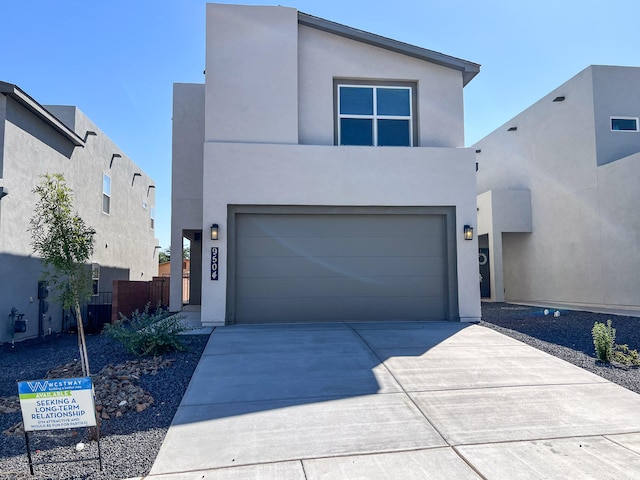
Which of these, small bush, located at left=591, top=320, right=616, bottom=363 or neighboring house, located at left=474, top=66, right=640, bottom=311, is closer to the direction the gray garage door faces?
the small bush

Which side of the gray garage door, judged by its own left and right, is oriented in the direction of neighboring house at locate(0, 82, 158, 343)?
right

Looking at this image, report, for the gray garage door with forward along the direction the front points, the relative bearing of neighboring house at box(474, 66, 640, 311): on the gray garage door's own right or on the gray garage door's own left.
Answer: on the gray garage door's own left

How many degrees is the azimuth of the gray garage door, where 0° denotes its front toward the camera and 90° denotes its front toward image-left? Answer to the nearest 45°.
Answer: approximately 0°

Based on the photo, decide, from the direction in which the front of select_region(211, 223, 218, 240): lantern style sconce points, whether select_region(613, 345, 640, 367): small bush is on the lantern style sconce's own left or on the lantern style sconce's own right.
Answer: on the lantern style sconce's own left

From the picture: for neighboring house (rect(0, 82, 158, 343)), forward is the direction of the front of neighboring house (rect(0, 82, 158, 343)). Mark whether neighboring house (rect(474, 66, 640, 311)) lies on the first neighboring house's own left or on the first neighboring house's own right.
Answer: on the first neighboring house's own left

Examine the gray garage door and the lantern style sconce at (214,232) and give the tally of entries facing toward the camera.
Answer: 2

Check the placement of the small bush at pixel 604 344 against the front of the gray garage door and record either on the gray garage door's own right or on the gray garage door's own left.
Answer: on the gray garage door's own left

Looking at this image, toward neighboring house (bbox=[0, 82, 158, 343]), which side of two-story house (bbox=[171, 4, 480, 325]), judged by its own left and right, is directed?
right

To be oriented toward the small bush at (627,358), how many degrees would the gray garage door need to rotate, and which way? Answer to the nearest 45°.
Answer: approximately 45° to its left

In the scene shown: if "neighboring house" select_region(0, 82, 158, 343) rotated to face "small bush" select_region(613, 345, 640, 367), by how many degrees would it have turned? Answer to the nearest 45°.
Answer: approximately 90° to its left
